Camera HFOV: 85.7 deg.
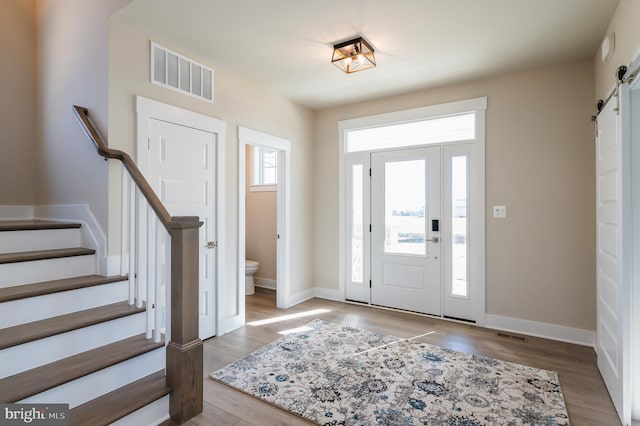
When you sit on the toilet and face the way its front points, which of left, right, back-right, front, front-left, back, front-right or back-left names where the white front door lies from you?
front-right

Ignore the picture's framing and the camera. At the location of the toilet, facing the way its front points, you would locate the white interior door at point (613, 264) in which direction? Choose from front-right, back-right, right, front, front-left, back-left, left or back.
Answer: front-right

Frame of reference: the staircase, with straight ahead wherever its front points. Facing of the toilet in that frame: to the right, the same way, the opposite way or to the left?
the same way

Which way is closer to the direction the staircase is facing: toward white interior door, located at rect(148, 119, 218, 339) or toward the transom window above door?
the transom window above door

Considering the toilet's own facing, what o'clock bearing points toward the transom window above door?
The transom window above door is roughly at 1 o'clock from the toilet.

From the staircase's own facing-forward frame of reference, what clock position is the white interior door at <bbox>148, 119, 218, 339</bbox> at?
The white interior door is roughly at 9 o'clock from the staircase.

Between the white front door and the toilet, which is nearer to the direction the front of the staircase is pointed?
the white front door

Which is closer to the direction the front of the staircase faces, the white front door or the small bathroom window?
the white front door

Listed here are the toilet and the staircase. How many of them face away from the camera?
0

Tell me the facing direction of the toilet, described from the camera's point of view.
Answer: facing to the right of the viewer

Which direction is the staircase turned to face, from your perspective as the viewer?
facing the viewer and to the right of the viewer

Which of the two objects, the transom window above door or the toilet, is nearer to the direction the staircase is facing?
the transom window above door

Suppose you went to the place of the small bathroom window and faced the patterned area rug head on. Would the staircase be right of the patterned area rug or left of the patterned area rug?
right

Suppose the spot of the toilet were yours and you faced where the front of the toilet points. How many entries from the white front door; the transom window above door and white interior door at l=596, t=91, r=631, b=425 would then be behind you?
0

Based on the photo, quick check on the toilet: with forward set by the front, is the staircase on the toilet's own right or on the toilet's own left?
on the toilet's own right
